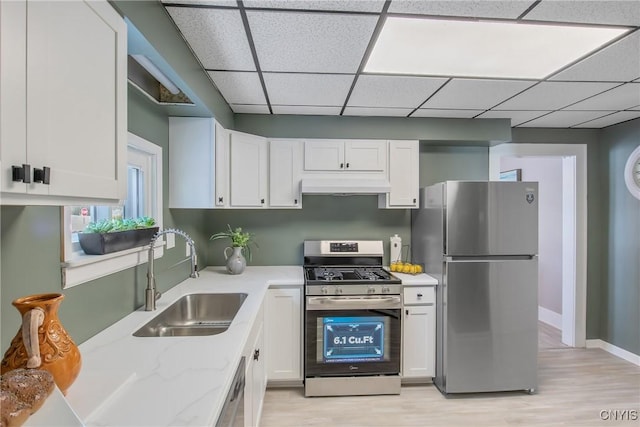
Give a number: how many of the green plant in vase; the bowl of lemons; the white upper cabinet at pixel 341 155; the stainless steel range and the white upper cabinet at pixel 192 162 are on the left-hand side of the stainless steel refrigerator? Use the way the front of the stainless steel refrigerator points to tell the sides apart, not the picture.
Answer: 0

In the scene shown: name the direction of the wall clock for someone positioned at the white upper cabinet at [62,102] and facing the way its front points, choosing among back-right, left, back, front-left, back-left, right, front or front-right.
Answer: front-left

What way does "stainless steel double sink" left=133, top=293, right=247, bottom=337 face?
to the viewer's right

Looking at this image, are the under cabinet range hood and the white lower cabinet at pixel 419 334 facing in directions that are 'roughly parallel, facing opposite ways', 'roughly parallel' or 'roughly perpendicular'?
roughly parallel

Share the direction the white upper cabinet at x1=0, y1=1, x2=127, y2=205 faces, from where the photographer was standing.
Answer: facing the viewer and to the right of the viewer

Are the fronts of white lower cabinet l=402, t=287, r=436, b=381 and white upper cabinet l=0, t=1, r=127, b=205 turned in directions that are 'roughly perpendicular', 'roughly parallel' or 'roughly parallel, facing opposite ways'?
roughly perpendicular

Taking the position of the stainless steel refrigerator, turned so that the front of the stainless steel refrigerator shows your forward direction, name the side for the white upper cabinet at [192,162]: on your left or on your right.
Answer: on your right

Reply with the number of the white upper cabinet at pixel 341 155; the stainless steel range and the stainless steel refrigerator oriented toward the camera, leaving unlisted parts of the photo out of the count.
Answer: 3

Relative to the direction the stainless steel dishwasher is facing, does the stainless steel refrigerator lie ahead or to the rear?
ahead

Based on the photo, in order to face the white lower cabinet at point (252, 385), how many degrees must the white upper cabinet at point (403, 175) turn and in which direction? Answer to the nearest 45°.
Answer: approximately 45° to its right

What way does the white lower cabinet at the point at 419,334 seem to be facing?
toward the camera

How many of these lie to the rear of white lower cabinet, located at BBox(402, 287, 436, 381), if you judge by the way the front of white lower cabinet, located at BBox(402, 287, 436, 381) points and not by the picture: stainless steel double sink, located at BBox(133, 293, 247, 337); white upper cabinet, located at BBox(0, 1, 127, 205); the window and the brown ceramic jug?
0

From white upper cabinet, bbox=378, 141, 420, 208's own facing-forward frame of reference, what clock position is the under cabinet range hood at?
The under cabinet range hood is roughly at 2 o'clock from the white upper cabinet.

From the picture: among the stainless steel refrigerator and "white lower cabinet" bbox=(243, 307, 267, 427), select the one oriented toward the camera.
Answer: the stainless steel refrigerator

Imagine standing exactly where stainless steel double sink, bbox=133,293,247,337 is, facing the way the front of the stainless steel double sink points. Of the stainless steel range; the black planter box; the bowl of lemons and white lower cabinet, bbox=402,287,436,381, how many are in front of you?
3

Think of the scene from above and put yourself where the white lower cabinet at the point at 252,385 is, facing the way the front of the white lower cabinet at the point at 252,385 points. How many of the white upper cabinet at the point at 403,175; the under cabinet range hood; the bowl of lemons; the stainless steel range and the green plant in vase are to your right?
0

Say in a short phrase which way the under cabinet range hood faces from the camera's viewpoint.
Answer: facing the viewer

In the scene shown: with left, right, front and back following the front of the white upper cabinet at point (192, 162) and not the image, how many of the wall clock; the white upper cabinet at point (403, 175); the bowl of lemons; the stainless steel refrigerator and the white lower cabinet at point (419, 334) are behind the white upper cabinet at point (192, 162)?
0

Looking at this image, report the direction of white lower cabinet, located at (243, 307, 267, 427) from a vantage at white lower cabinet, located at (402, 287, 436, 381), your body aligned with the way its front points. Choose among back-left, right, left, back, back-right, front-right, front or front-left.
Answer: front-right

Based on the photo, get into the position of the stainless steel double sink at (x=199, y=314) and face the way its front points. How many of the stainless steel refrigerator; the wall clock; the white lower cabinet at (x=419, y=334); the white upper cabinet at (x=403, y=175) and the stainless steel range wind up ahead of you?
5

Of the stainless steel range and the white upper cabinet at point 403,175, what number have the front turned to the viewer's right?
0
